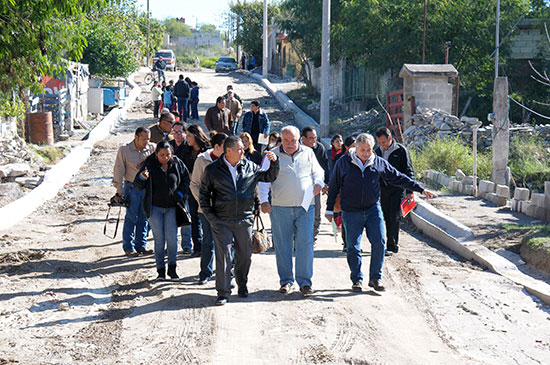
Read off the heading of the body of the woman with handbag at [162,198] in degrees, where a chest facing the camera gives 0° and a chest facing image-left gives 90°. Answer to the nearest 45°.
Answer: approximately 0°

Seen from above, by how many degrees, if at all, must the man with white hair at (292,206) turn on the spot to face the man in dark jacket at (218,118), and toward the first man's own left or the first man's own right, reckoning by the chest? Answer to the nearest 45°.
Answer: approximately 180°

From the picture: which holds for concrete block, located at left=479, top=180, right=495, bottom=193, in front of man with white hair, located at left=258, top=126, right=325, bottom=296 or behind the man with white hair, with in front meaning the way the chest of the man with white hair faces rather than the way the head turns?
behind

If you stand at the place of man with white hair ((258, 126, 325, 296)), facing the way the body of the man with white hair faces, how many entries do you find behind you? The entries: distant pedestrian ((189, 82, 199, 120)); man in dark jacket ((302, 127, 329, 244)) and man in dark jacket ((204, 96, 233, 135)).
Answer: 3

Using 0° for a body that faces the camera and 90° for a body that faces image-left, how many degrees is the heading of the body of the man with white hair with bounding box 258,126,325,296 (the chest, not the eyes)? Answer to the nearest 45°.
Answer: approximately 0°

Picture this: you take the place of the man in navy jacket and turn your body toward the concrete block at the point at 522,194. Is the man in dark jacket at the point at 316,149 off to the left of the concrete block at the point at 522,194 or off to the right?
left

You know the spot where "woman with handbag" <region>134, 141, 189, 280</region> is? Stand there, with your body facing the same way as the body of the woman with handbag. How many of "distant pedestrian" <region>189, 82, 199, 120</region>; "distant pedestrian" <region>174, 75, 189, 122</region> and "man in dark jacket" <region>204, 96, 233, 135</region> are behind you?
3

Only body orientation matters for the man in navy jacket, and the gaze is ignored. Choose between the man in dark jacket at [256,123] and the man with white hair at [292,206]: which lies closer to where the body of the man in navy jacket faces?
the man with white hair

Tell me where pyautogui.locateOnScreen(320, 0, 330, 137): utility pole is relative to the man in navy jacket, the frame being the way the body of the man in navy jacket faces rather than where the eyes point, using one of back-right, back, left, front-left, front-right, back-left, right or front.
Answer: back

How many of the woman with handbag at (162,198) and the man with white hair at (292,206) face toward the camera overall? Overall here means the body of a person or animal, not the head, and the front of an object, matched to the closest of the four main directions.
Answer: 2
